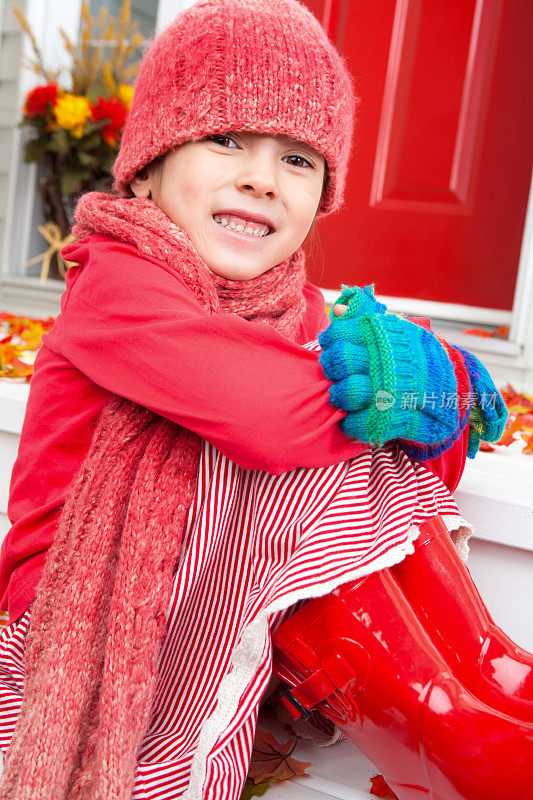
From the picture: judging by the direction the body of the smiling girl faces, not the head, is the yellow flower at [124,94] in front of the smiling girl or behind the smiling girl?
behind

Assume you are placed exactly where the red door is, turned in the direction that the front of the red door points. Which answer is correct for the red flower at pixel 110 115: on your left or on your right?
on your right

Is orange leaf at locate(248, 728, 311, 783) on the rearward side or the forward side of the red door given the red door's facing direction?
on the forward side

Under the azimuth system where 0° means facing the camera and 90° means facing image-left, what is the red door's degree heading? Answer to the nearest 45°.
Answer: approximately 0°

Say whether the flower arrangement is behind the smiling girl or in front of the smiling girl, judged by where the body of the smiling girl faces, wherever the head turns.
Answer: behind

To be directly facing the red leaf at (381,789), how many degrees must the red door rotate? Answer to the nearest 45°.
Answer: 0° — it already faces it

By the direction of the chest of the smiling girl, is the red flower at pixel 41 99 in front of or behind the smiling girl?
behind

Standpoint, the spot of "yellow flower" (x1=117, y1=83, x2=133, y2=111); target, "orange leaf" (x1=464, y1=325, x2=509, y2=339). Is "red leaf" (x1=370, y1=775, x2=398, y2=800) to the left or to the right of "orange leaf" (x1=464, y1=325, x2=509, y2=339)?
right

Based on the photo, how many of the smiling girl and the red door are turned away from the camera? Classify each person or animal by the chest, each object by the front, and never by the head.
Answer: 0

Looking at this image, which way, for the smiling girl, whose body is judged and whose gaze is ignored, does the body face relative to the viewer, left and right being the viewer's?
facing the viewer and to the right of the viewer
